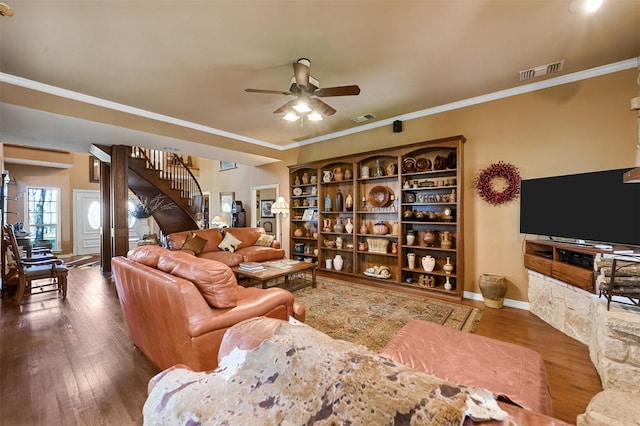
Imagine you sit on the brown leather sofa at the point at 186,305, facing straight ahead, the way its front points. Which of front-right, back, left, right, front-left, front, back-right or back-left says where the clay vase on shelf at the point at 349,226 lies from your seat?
front

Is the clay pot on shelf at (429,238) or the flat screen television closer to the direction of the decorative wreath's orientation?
the flat screen television

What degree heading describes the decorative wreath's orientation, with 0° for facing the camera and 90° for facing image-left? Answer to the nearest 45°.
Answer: approximately 0°

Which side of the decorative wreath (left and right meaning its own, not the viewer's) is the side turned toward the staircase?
right

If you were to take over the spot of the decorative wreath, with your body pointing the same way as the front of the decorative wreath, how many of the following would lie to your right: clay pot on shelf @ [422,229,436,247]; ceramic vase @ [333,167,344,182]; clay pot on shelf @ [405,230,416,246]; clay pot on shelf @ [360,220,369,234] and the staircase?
5

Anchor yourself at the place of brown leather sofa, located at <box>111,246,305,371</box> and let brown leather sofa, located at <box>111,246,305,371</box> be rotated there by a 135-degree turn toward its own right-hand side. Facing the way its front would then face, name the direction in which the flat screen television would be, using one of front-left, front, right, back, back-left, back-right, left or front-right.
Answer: left

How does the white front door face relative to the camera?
toward the camera

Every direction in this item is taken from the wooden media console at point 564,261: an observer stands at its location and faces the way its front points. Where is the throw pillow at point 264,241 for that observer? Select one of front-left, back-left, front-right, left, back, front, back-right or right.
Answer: front-right

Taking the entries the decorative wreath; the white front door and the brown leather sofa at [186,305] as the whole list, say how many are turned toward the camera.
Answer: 2

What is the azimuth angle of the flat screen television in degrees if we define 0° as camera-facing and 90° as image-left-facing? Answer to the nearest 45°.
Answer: approximately 45°

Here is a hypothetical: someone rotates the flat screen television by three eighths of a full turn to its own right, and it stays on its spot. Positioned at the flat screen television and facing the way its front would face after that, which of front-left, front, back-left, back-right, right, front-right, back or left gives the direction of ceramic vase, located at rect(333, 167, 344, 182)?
left

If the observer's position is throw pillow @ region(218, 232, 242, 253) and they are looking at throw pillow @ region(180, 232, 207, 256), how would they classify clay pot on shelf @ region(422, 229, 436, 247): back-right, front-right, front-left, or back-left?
back-left

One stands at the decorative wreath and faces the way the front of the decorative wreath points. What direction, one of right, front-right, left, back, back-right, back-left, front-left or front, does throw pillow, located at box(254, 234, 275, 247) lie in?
right

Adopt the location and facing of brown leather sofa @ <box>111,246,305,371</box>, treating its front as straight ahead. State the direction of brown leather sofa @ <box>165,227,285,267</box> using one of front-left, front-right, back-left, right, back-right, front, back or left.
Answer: front-left

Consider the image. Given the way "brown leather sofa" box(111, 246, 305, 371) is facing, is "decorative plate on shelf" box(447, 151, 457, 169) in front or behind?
in front

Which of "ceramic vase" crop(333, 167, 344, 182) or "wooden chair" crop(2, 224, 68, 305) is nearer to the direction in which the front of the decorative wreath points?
the wooden chair

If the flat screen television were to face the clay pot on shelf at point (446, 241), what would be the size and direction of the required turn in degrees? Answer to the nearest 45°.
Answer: approximately 45° to its right
